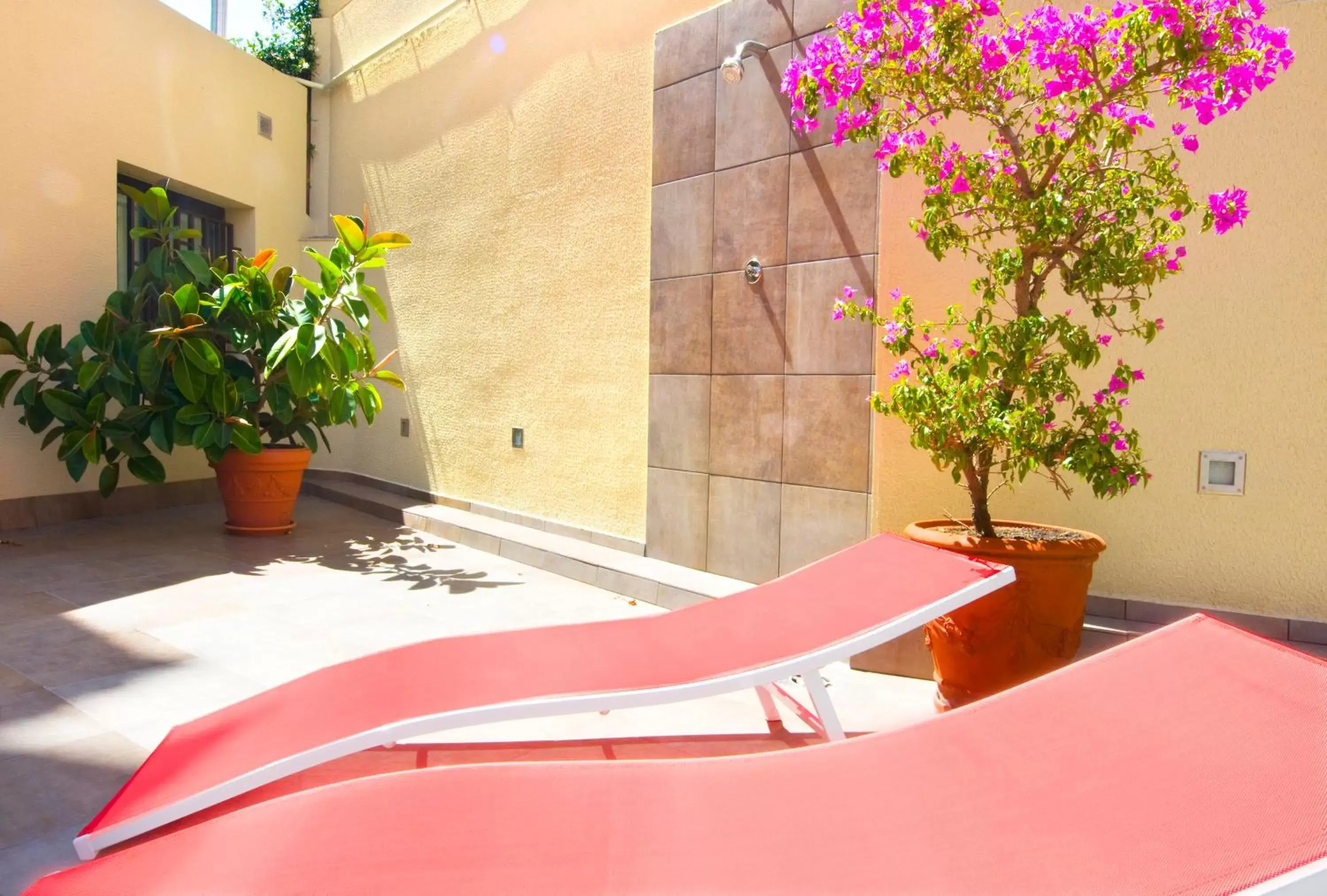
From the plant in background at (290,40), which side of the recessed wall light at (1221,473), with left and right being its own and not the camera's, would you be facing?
right

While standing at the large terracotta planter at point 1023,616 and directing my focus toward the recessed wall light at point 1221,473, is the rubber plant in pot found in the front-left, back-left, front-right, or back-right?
back-left

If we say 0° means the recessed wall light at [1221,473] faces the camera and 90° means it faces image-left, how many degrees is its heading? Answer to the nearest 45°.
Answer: approximately 0°

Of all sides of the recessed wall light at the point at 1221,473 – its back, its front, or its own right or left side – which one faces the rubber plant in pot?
right

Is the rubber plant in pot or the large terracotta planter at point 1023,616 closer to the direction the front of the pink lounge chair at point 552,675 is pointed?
the rubber plant in pot

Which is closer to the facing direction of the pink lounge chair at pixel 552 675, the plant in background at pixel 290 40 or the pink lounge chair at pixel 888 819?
the plant in background

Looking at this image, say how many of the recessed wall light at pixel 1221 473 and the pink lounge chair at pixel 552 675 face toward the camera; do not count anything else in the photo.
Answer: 1

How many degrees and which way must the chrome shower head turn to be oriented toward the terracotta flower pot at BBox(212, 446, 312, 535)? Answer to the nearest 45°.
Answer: approximately 45° to its right

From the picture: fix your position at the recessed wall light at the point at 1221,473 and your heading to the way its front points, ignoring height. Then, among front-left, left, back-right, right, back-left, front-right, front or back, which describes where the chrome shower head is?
right

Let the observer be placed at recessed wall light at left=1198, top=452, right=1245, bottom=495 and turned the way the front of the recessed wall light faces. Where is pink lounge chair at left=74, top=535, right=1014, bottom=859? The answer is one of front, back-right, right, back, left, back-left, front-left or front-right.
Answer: front-right

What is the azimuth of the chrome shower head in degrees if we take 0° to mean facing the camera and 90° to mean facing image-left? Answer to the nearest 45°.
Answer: approximately 45°

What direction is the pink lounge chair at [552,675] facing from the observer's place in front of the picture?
facing to the left of the viewer

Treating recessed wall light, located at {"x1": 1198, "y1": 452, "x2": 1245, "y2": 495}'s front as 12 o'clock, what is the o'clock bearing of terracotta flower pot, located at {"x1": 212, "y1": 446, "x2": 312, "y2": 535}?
The terracotta flower pot is roughly at 3 o'clock from the recessed wall light.
